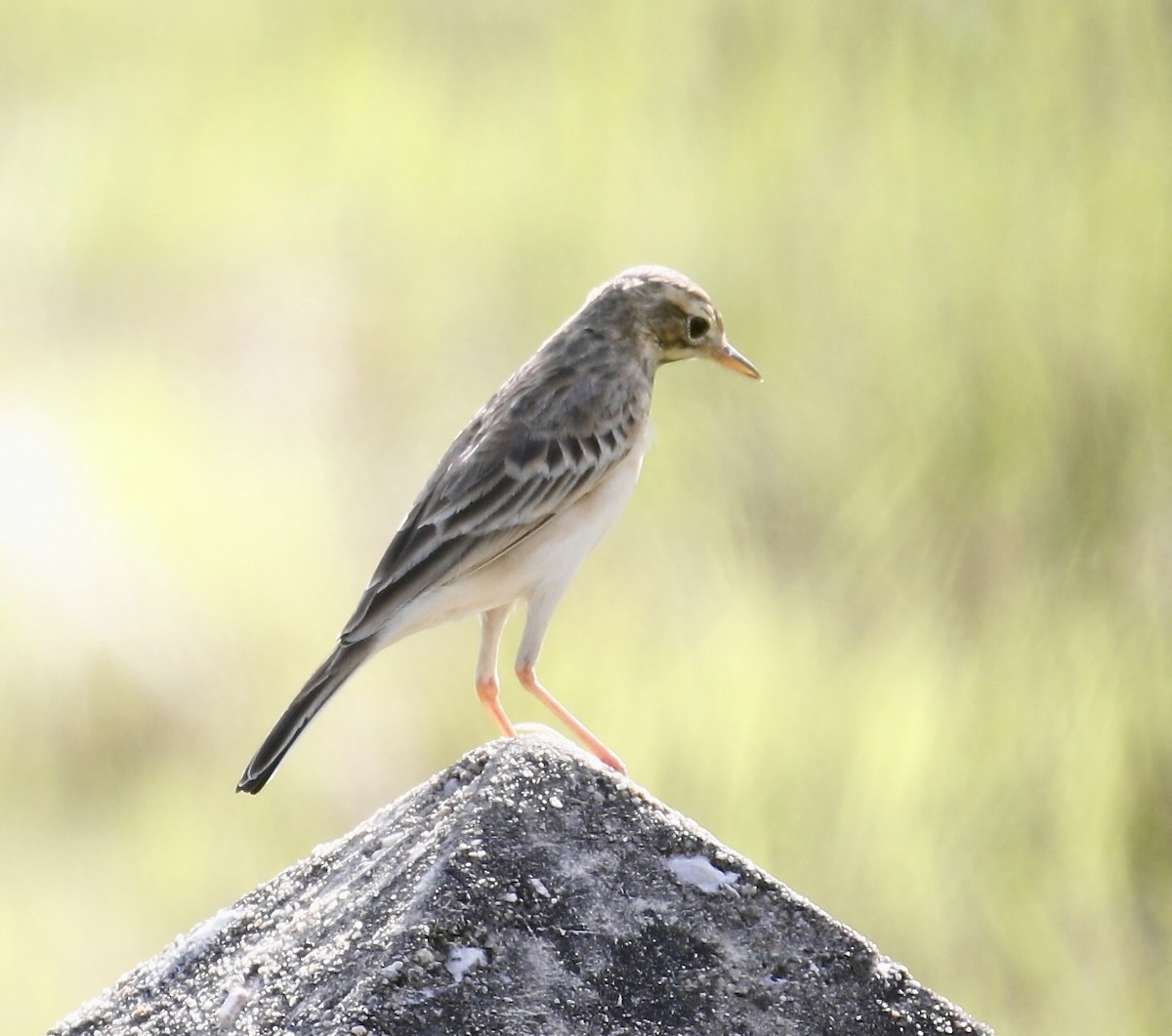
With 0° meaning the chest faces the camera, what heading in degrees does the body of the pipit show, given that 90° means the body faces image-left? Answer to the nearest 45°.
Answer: approximately 270°

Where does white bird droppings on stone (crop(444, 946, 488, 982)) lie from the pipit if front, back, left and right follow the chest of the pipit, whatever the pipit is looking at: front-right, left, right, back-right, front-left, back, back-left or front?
right
